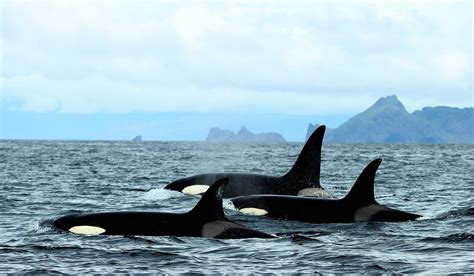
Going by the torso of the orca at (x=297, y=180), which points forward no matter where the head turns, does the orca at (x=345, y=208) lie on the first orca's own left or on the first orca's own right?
on the first orca's own left

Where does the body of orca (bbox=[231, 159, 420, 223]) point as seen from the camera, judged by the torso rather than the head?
to the viewer's left

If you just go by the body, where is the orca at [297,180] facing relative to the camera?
to the viewer's left

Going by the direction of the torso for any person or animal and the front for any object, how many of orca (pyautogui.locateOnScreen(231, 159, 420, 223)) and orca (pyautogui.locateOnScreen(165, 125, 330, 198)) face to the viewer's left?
2

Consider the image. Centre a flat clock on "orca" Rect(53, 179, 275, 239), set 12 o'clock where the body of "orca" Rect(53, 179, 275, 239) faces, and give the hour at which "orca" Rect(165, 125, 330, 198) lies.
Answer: "orca" Rect(165, 125, 330, 198) is roughly at 4 o'clock from "orca" Rect(53, 179, 275, 239).

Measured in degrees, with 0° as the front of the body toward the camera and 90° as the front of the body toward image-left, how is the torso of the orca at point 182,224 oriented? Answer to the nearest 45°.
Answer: approximately 90°

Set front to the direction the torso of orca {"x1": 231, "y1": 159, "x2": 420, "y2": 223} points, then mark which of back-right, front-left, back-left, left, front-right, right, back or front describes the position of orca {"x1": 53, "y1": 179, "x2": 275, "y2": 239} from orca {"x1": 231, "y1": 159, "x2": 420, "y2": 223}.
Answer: front-left
